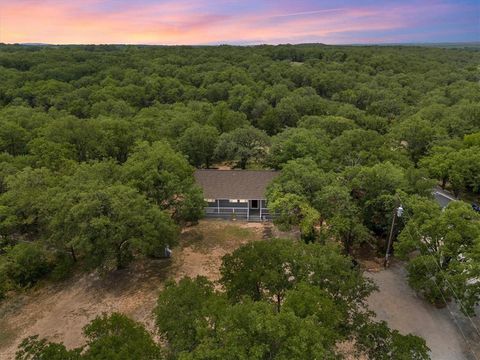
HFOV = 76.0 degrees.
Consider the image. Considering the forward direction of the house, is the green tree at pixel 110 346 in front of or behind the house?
in front

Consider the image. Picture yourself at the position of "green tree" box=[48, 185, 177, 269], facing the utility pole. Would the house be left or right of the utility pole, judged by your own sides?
left

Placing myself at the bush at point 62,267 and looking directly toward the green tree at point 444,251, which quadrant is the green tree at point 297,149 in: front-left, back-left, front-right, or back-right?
front-left

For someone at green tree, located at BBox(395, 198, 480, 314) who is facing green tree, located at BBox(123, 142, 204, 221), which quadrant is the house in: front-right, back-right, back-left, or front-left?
front-right

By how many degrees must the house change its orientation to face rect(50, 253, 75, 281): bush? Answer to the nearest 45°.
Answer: approximately 45° to its right

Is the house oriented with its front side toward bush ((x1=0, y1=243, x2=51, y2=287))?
no

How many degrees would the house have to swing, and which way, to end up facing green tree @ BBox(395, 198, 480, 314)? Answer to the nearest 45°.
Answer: approximately 45° to its left

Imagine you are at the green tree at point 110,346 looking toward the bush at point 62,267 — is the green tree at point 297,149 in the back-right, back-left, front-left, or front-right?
front-right

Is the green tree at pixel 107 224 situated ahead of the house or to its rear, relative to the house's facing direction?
ahead

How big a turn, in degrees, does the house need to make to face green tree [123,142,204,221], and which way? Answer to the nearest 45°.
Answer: approximately 45° to its right

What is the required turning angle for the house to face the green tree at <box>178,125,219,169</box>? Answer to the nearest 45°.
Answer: approximately 135° to its right

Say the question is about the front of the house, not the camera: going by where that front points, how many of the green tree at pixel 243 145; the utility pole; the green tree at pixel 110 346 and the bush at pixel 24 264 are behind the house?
1

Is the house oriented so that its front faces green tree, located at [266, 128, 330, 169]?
no

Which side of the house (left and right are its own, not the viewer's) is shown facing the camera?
front

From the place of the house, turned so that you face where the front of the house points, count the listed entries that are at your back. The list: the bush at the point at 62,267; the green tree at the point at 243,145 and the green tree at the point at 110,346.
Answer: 1

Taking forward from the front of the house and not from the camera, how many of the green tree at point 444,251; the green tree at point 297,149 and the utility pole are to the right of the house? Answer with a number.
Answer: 0

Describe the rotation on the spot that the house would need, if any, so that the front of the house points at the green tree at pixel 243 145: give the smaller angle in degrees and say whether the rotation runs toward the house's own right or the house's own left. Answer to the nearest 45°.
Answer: approximately 180°
